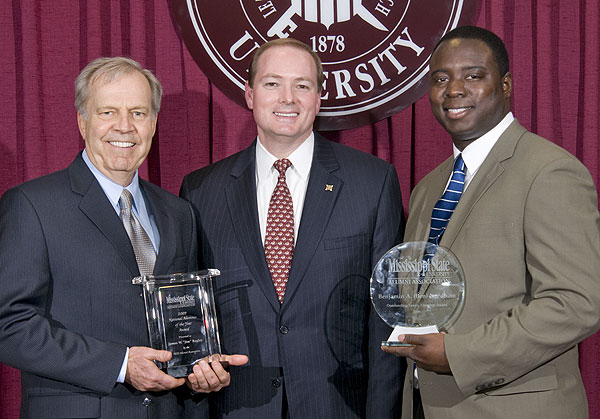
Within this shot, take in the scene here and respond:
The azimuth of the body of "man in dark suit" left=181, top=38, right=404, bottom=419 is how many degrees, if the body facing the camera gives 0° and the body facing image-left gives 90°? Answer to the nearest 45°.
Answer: approximately 0°

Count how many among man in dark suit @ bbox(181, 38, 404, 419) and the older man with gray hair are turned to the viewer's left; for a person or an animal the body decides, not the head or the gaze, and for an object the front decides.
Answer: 0

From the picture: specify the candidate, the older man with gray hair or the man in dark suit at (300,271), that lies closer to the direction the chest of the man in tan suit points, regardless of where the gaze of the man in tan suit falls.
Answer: the older man with gray hair

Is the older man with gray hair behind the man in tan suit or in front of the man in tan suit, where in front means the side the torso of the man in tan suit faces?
in front

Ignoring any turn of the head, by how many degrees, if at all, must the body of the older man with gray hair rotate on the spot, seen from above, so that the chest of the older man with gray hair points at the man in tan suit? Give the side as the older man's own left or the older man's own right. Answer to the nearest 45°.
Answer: approximately 45° to the older man's own left

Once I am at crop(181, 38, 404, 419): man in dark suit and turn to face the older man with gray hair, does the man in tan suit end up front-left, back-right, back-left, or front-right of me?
back-left

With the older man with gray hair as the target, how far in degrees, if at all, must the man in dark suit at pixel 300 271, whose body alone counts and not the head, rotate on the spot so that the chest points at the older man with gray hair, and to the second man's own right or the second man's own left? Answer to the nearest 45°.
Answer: approximately 45° to the second man's own right

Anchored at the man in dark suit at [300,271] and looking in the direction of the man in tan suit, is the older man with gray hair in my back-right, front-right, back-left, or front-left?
back-right

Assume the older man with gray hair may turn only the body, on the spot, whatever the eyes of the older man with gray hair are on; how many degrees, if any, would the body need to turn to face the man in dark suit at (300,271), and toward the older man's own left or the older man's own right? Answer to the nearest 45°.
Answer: approximately 45° to the older man's own left

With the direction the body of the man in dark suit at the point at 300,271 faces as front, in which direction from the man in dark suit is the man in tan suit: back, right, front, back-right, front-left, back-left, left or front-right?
front-left

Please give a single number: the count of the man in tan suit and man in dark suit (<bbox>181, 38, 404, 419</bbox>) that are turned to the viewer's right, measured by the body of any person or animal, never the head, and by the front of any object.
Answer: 0

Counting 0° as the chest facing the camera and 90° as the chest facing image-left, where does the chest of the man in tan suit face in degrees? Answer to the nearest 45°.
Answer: approximately 45°
